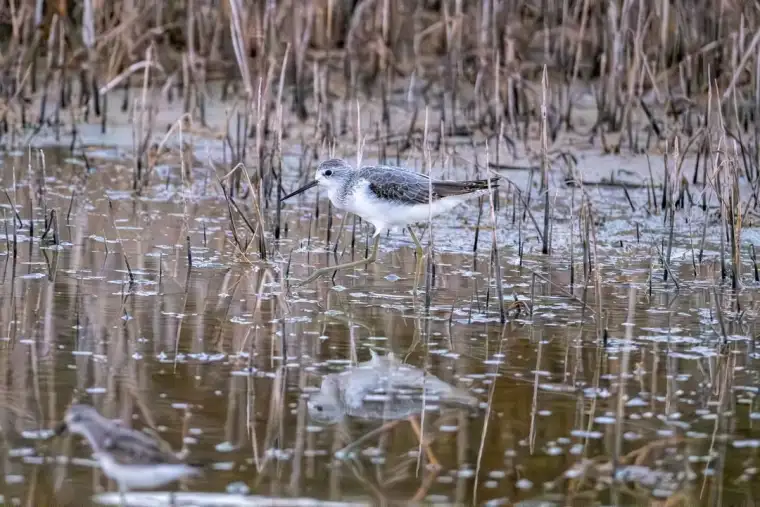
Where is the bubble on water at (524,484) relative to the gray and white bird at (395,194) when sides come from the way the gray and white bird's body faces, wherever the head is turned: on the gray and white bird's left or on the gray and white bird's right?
on the gray and white bird's left

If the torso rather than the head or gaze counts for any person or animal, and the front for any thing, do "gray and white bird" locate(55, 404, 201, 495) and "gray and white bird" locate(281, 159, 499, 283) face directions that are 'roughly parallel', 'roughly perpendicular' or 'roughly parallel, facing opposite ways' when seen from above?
roughly parallel

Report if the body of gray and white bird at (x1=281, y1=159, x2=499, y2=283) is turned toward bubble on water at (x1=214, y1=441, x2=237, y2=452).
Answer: no

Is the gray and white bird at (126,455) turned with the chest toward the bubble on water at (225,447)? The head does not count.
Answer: no

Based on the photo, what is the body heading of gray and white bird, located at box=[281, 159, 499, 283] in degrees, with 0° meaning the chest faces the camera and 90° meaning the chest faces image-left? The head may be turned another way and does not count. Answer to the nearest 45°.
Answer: approximately 90°

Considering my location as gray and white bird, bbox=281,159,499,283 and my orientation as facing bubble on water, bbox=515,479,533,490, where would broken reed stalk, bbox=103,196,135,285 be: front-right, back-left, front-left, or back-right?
back-right

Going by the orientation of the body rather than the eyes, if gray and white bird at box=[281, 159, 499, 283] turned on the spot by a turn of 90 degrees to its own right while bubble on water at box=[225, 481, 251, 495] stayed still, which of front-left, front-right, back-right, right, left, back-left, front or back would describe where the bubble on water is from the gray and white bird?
back

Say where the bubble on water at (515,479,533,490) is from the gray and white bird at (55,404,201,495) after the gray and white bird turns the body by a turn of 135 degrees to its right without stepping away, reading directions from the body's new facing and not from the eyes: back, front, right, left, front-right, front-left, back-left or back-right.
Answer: front-right

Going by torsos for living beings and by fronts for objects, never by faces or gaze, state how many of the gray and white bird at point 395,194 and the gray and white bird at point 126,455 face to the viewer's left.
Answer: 2

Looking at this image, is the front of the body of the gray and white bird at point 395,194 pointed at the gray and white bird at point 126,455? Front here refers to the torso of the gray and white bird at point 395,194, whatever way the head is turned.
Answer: no

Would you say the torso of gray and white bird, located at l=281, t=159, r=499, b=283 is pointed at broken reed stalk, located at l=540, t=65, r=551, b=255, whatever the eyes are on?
no

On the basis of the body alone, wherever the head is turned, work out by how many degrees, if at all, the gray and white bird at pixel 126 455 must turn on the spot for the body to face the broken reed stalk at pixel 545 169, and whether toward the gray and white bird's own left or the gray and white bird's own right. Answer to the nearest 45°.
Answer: approximately 135° to the gray and white bird's own right

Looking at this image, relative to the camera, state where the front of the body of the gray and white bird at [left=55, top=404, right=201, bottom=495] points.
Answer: to the viewer's left
